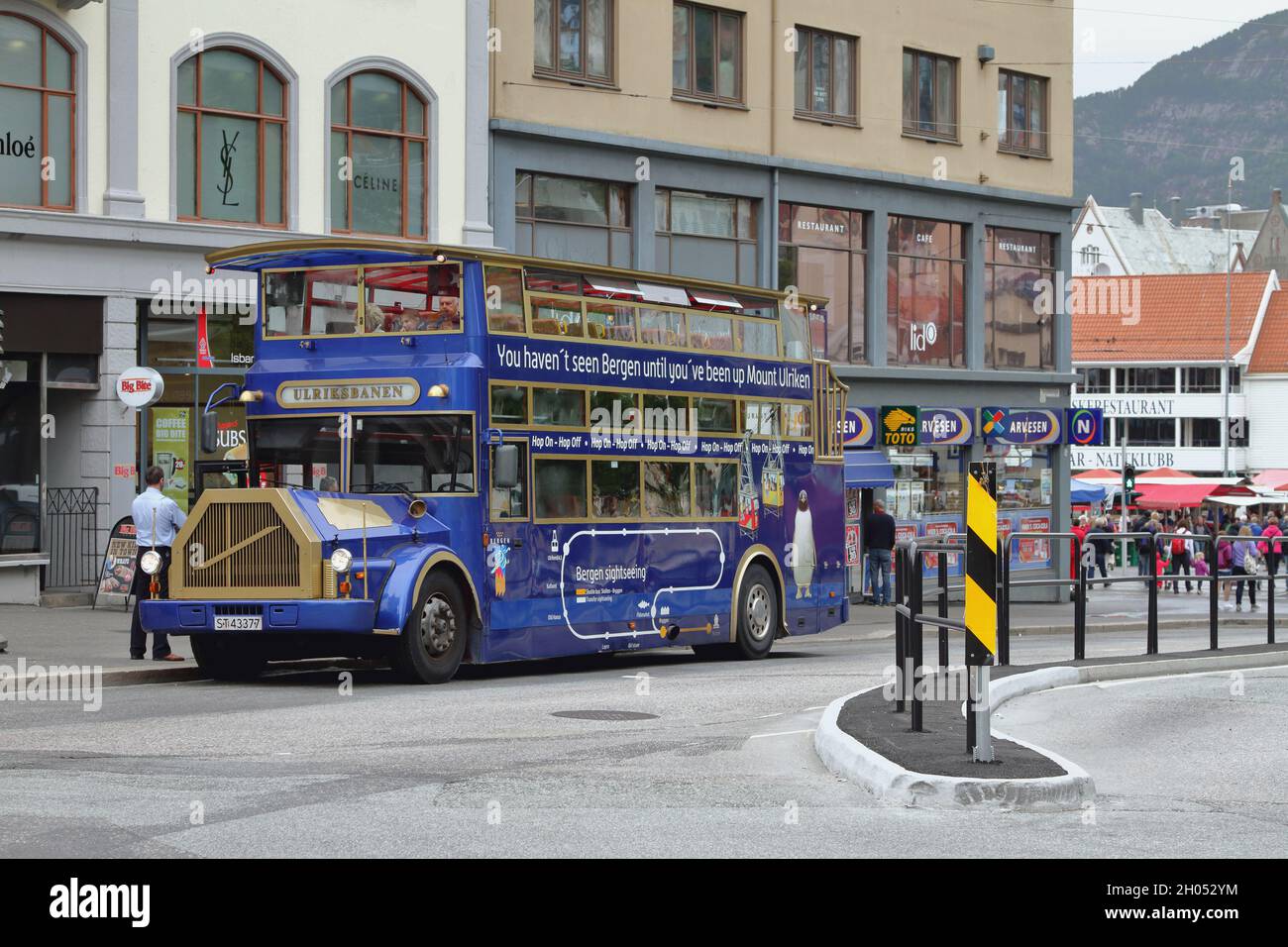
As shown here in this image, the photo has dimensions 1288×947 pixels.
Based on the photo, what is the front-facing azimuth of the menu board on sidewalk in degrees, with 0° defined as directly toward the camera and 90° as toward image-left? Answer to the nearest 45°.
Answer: approximately 45°

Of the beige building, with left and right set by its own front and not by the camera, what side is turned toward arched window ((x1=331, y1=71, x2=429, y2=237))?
right

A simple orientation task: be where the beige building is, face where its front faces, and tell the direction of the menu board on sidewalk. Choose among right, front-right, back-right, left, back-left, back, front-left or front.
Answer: right

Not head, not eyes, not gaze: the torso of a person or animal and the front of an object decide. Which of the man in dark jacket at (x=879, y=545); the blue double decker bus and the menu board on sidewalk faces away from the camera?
the man in dark jacket

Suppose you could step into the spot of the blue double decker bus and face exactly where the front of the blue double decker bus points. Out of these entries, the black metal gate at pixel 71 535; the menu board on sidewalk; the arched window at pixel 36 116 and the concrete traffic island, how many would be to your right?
3

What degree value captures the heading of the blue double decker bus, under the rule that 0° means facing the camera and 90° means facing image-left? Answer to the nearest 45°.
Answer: approximately 45°

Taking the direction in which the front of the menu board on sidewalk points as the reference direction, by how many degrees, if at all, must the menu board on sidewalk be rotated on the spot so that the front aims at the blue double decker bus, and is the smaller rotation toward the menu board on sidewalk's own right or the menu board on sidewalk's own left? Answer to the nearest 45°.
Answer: approximately 90° to the menu board on sidewalk's own left

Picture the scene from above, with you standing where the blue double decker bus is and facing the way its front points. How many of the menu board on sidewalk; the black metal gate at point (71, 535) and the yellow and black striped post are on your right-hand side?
2

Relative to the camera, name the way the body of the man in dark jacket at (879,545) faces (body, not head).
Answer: away from the camera

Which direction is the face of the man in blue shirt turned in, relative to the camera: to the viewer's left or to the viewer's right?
to the viewer's right
